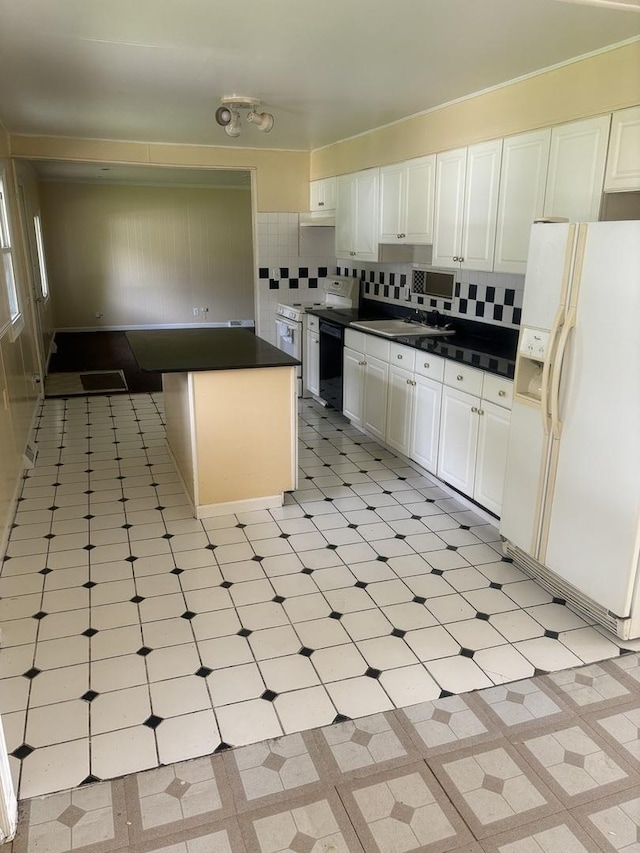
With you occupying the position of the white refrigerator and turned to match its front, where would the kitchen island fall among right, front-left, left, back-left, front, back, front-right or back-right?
front-right

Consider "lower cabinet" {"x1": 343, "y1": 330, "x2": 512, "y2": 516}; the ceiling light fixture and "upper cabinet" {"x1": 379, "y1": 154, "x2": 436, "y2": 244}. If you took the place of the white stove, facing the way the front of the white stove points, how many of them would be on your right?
0

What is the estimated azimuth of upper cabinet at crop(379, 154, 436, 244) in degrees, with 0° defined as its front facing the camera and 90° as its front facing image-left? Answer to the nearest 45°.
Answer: approximately 45°

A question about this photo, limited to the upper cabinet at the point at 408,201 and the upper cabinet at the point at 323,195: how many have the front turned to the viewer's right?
0

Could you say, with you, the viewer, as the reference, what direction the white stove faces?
facing the viewer and to the left of the viewer

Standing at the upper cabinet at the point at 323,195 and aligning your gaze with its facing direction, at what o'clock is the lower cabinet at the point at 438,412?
The lower cabinet is roughly at 10 o'clock from the upper cabinet.

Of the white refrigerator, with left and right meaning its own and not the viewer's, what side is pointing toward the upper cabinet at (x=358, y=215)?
right

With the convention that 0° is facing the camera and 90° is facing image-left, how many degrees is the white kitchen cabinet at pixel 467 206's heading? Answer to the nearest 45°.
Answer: approximately 45°

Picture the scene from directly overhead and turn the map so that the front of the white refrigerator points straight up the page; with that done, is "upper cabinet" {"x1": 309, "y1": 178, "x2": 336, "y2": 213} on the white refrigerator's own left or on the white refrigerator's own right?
on the white refrigerator's own right

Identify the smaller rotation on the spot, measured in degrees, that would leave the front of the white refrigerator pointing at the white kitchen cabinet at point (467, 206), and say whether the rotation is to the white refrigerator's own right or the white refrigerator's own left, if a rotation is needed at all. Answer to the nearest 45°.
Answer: approximately 90° to the white refrigerator's own right

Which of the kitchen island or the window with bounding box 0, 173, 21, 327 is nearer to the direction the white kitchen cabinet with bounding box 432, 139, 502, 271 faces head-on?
the kitchen island

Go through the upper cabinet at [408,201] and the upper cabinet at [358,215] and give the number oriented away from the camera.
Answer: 0

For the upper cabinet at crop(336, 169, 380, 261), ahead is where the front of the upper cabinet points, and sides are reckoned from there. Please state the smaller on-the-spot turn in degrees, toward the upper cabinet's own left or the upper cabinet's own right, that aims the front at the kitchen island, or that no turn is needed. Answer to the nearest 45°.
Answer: approximately 45° to the upper cabinet's own left

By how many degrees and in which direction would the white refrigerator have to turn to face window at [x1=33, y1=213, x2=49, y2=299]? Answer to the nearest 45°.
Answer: approximately 90° to its right

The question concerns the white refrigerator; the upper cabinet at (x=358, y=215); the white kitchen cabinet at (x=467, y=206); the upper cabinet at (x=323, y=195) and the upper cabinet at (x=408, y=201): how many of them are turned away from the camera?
0

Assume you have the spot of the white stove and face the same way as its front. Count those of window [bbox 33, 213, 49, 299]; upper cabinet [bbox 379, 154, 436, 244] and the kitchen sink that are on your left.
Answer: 2

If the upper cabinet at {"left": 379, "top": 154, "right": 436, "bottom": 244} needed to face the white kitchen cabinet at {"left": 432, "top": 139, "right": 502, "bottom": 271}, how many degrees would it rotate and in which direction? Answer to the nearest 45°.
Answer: approximately 90° to its left

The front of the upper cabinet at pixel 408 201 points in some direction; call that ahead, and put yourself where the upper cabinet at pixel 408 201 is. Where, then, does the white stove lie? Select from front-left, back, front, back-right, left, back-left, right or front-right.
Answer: right

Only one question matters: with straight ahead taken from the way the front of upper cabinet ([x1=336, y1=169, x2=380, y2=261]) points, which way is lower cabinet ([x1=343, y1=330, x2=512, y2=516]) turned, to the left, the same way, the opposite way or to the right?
the same way

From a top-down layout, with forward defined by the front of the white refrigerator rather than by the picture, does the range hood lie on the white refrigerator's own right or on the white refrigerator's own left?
on the white refrigerator's own right
